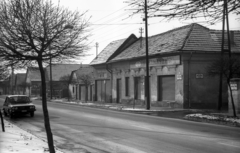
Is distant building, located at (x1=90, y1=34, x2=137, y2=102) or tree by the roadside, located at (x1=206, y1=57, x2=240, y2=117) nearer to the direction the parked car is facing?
the tree by the roadside

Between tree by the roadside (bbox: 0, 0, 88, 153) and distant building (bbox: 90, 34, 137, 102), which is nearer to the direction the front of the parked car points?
the tree by the roadside

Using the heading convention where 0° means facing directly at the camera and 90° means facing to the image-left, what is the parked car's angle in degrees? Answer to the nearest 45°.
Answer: approximately 315°

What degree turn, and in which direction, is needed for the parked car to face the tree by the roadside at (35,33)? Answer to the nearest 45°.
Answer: approximately 45° to its right

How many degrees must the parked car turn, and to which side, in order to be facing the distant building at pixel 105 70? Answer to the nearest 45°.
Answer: approximately 90° to its left
